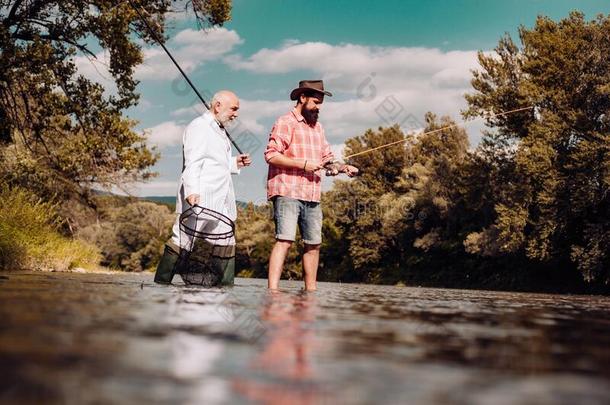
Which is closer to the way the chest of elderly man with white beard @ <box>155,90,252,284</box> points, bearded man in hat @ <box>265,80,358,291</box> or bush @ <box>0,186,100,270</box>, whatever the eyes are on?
the bearded man in hat

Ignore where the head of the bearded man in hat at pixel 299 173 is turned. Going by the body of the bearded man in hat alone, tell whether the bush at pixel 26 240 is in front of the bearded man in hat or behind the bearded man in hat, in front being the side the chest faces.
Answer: behind

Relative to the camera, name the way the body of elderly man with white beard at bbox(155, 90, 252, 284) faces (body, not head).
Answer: to the viewer's right

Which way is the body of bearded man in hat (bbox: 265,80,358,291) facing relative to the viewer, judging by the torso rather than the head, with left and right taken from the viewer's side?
facing the viewer and to the right of the viewer

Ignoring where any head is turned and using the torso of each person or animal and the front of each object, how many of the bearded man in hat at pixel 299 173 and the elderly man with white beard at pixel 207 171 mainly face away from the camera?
0

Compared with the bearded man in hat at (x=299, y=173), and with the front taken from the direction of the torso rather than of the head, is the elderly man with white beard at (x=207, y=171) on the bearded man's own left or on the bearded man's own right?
on the bearded man's own right

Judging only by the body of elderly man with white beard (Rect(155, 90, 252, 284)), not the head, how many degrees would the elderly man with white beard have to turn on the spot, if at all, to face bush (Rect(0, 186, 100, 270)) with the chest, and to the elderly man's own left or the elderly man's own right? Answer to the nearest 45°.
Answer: approximately 135° to the elderly man's own left

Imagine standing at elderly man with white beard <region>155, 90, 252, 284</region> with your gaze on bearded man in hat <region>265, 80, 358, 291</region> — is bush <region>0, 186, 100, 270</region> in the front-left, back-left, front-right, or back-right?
back-left

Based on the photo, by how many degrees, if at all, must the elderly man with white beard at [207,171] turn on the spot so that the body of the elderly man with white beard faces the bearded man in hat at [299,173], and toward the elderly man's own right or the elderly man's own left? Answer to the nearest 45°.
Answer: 0° — they already face them
